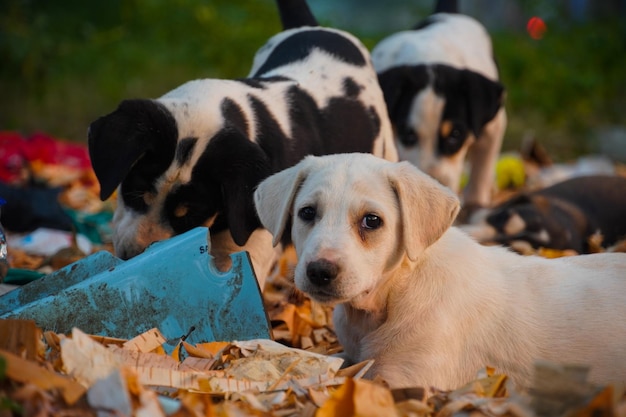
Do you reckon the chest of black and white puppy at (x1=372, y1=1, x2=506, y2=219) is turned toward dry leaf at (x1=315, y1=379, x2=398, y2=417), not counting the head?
yes

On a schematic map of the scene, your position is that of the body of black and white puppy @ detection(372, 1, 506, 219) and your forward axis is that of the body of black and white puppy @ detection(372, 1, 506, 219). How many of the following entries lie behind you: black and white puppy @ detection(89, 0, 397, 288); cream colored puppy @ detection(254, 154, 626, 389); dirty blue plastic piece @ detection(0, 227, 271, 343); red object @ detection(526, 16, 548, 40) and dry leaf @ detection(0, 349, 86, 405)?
1

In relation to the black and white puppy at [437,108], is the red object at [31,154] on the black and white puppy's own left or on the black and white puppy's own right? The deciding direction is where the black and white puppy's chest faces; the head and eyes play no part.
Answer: on the black and white puppy's own right

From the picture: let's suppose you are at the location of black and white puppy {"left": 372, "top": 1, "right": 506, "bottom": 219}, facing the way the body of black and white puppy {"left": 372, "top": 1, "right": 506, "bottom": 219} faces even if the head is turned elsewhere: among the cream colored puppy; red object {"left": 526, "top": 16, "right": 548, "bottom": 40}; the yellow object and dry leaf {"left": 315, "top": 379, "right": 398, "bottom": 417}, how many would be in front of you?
2

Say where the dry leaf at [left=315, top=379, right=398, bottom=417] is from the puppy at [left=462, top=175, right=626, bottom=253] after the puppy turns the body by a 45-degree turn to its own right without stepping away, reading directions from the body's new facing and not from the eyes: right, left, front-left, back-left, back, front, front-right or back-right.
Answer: back-left

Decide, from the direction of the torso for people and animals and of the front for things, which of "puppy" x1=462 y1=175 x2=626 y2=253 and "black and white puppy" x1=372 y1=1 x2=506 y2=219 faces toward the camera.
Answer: the black and white puppy

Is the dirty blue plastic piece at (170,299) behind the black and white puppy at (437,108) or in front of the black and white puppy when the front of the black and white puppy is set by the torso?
in front

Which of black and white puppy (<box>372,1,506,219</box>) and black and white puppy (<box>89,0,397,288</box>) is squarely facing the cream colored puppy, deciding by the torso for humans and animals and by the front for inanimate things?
black and white puppy (<box>372,1,506,219</box>)

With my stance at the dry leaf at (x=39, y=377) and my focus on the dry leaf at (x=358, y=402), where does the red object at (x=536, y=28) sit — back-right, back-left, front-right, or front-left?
front-left

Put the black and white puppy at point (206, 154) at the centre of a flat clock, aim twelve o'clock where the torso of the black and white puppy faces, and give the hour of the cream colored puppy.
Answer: The cream colored puppy is roughly at 9 o'clock from the black and white puppy.

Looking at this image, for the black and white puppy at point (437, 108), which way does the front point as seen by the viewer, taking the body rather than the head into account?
toward the camera

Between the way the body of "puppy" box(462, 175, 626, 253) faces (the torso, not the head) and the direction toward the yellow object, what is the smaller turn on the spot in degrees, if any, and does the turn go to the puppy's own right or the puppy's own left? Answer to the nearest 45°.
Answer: approximately 90° to the puppy's own right

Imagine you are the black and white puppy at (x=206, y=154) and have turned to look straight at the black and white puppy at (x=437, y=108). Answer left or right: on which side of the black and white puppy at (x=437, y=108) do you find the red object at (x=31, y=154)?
left

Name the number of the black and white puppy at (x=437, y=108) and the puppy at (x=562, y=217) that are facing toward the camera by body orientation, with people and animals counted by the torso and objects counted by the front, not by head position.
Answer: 1

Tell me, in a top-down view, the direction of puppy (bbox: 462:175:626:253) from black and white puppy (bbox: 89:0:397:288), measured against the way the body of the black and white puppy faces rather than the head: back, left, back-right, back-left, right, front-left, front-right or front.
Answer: back

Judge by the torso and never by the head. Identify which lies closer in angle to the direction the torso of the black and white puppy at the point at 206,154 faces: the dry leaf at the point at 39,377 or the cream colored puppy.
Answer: the dry leaf

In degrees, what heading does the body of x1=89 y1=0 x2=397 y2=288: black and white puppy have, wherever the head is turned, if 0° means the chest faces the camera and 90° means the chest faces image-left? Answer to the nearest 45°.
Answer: approximately 45°

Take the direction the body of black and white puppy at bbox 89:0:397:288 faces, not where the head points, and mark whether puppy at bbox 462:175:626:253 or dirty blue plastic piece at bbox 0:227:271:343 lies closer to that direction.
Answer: the dirty blue plastic piece

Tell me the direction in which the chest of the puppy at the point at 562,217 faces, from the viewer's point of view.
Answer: to the viewer's left
